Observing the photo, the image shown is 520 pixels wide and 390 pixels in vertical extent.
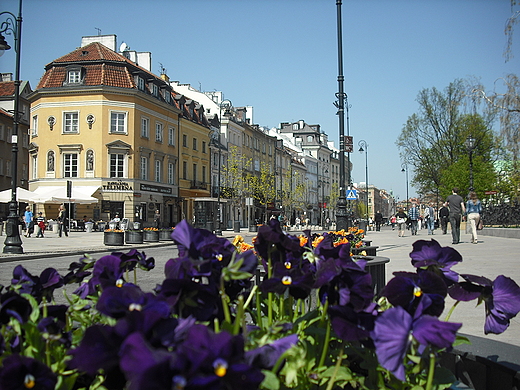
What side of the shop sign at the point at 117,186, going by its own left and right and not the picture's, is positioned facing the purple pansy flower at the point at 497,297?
front

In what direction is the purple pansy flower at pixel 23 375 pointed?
toward the camera

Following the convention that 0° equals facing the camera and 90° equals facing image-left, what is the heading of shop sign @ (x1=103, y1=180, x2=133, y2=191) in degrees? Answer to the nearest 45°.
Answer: approximately 0°

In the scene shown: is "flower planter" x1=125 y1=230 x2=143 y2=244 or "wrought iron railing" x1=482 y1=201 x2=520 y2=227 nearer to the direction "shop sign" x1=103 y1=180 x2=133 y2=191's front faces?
the flower planter
